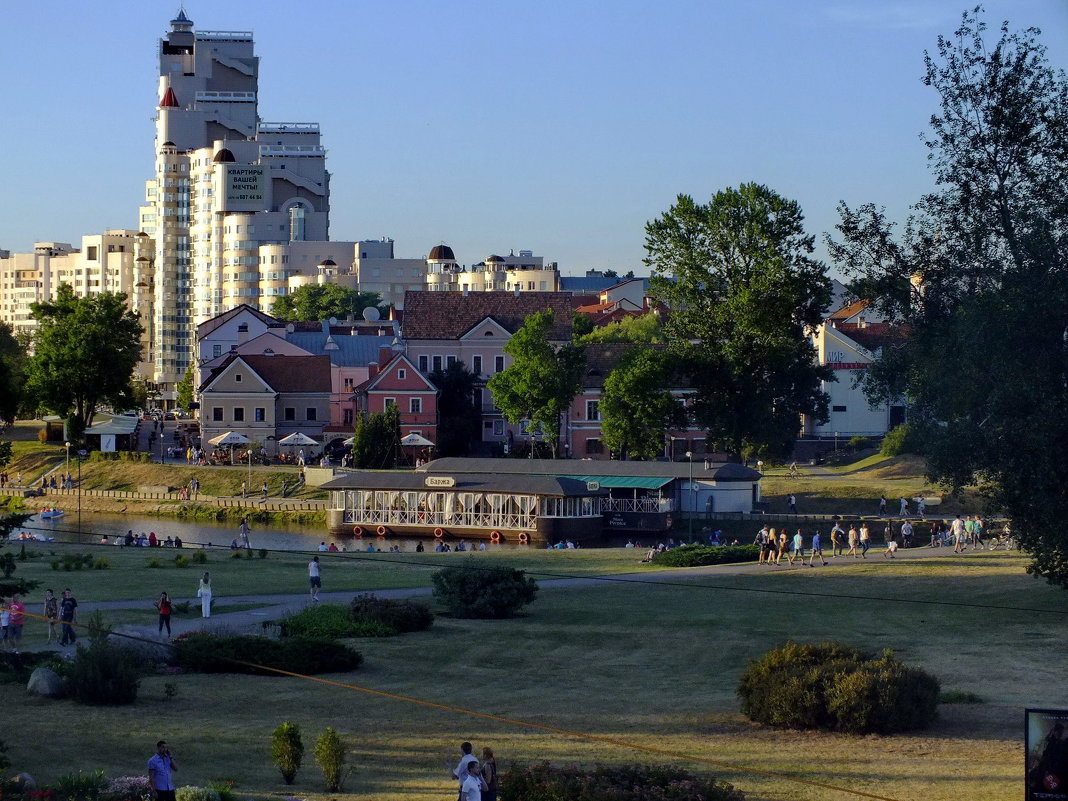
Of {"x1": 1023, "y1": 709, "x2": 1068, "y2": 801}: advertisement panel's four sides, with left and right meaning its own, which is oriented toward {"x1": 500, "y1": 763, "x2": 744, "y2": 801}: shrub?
right

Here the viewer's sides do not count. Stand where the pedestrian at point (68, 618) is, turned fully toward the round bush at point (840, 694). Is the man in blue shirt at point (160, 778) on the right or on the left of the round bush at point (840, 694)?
right

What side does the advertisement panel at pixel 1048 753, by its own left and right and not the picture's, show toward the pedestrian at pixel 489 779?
right

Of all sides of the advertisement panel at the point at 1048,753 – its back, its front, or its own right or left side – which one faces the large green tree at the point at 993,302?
back

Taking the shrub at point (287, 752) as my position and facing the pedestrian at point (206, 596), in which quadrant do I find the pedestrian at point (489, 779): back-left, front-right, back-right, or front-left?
back-right

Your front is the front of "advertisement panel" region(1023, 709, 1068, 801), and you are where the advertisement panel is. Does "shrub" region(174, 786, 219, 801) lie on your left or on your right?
on your right

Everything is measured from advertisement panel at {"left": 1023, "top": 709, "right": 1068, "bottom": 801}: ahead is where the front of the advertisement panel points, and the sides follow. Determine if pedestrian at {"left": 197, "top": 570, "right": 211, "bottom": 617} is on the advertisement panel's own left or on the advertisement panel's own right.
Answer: on the advertisement panel's own right

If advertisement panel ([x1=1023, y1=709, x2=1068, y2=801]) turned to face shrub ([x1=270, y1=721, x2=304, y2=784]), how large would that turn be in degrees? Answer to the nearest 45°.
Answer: approximately 90° to its right

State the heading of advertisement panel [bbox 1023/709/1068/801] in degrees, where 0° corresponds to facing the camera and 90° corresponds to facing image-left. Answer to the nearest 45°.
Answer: approximately 0°

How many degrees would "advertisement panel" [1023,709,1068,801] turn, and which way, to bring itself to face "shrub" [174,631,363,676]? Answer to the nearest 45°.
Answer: approximately 135° to its right
